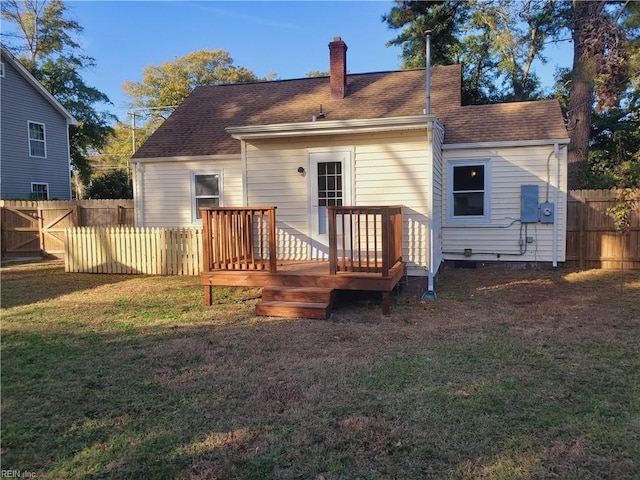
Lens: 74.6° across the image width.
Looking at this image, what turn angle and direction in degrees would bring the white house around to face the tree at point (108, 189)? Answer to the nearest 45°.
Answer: approximately 45° to its left

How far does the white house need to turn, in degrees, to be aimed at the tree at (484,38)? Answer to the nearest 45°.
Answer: approximately 45° to its right

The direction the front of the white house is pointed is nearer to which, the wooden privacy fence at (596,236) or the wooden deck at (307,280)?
the wooden deck

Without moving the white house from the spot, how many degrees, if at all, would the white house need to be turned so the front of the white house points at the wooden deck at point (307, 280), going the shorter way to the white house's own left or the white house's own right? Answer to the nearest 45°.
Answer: approximately 180°

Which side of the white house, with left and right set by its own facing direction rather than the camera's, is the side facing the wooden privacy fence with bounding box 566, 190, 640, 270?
right

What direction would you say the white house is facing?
away from the camera

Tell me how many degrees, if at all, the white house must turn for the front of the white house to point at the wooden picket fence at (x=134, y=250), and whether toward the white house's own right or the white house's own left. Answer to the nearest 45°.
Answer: approximately 90° to the white house's own left
